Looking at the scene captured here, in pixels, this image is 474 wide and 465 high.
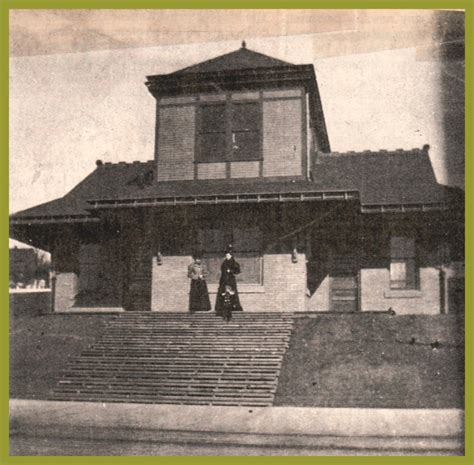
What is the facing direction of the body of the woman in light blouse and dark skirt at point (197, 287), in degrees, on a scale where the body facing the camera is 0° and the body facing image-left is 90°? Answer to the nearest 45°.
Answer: approximately 0°

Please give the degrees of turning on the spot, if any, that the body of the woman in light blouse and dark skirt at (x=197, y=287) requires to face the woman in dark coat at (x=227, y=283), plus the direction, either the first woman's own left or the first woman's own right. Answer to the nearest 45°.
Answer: approximately 45° to the first woman's own left
